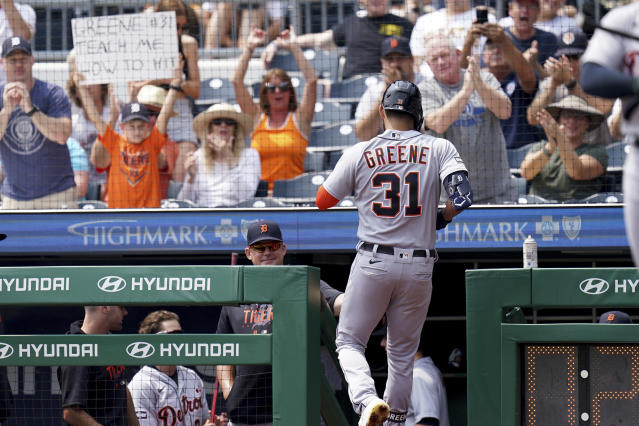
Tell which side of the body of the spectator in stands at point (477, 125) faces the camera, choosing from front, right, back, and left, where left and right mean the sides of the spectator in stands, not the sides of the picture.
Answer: front

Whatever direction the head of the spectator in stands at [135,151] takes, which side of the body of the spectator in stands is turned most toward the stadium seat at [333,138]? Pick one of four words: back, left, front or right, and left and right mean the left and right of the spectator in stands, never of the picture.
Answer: left

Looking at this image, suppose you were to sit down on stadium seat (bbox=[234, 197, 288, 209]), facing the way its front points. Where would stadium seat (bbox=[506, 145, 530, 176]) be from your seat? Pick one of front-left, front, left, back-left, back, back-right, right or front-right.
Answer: left

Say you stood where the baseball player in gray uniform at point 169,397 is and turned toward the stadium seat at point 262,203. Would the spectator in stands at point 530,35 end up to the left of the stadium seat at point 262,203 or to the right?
right

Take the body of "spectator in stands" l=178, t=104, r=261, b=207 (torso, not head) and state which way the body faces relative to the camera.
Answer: toward the camera

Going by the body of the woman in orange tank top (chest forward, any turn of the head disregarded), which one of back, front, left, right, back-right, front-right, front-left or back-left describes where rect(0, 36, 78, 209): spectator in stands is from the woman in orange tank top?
right

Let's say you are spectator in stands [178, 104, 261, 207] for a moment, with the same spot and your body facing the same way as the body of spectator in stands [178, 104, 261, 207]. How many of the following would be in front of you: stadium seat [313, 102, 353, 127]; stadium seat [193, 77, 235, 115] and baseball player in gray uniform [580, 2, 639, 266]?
1

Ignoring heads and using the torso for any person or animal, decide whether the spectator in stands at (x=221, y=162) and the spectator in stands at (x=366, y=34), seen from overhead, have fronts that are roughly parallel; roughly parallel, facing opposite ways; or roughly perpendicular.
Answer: roughly parallel

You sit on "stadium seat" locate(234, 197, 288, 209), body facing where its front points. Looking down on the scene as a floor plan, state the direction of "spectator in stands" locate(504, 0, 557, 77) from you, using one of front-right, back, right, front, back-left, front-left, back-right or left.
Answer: left

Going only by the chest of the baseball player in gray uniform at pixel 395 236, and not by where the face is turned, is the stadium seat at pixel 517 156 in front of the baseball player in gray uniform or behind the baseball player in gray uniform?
in front

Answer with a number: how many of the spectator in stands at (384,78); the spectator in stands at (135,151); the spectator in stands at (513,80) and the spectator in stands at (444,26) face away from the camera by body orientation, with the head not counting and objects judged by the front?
0

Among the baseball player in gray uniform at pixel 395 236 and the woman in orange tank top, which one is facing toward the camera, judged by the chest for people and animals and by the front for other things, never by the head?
the woman in orange tank top

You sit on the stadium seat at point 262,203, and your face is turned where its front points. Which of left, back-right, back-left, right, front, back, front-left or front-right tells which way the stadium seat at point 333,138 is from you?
back-left

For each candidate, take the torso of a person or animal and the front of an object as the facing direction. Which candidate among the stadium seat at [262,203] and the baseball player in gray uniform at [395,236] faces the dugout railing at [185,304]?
the stadium seat

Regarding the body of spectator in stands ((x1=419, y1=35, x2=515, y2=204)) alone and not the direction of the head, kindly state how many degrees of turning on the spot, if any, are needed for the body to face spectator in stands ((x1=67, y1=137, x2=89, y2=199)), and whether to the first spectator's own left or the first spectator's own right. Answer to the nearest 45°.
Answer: approximately 90° to the first spectator's own right

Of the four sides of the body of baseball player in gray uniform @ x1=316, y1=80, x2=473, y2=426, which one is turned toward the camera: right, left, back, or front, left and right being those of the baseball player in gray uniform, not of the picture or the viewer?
back

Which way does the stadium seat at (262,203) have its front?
toward the camera

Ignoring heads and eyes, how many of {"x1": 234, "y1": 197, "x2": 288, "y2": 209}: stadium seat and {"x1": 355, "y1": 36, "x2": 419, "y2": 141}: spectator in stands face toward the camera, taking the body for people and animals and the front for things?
2

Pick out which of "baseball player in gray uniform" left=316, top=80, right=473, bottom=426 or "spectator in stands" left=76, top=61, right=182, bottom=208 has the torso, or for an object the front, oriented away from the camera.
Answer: the baseball player in gray uniform

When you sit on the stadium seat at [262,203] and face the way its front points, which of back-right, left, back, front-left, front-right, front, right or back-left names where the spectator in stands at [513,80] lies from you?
left
